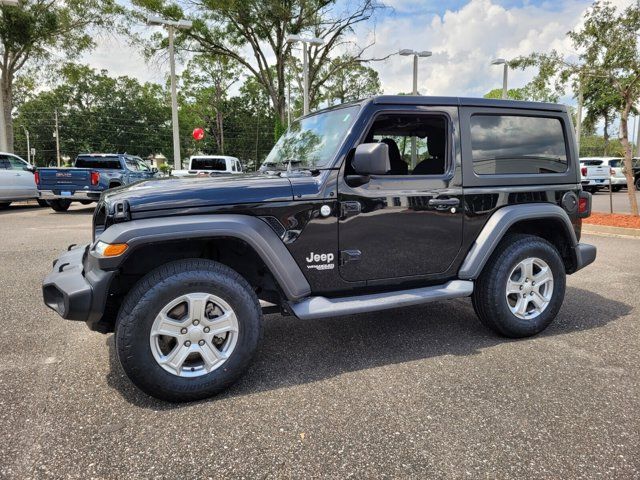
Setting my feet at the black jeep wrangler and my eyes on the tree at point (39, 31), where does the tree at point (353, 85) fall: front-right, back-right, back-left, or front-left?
front-right

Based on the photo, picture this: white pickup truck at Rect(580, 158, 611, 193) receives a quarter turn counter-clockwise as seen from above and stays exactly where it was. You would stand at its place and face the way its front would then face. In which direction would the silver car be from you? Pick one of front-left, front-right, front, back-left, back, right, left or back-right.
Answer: front

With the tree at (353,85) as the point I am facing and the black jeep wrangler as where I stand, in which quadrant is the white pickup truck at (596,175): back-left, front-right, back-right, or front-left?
front-right

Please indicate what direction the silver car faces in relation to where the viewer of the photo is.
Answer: facing away from the viewer and to the right of the viewer

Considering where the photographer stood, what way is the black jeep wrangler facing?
facing the viewer and to the left of the viewer

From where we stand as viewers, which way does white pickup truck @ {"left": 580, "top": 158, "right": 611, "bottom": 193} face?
facing away from the viewer and to the left of the viewer

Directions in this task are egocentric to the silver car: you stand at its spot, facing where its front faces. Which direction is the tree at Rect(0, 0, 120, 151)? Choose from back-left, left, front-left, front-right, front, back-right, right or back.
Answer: front-left
